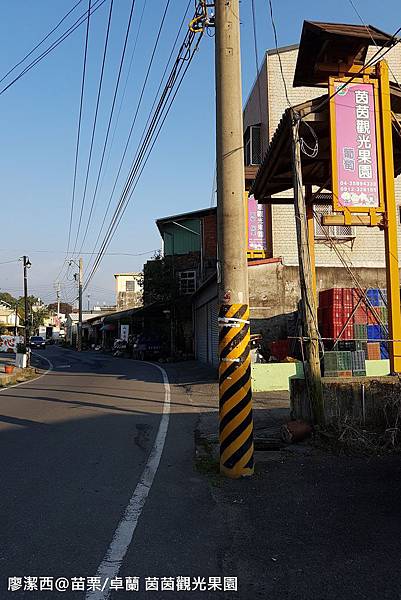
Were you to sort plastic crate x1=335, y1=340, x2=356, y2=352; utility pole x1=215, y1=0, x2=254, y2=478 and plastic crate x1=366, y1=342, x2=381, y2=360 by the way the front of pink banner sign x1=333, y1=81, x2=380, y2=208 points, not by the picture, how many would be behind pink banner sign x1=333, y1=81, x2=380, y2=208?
2

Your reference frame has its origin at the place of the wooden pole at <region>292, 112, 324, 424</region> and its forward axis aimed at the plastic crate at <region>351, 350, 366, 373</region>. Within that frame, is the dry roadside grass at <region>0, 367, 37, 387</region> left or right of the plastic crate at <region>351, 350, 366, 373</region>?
left

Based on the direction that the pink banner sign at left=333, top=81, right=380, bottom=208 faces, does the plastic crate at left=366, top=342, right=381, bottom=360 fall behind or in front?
behind

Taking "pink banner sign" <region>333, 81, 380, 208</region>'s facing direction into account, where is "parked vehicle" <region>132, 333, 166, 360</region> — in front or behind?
behind

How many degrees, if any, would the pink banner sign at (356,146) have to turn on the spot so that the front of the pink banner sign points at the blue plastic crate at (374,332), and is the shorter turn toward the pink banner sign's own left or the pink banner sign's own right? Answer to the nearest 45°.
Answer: approximately 180°

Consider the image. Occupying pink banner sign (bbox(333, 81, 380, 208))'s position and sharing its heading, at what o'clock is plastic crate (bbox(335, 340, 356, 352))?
The plastic crate is roughly at 6 o'clock from the pink banner sign.

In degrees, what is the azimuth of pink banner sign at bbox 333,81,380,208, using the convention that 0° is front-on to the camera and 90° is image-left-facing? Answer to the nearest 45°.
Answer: approximately 0°

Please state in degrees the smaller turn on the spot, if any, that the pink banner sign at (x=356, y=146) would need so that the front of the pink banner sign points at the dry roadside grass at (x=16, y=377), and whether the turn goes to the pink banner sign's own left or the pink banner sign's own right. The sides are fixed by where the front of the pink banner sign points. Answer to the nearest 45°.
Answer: approximately 135° to the pink banner sign's own right

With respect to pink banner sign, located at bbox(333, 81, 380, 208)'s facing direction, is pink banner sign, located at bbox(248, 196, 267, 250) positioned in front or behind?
behind

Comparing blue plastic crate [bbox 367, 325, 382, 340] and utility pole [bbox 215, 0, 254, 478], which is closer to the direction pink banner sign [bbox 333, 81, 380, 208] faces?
the utility pole
